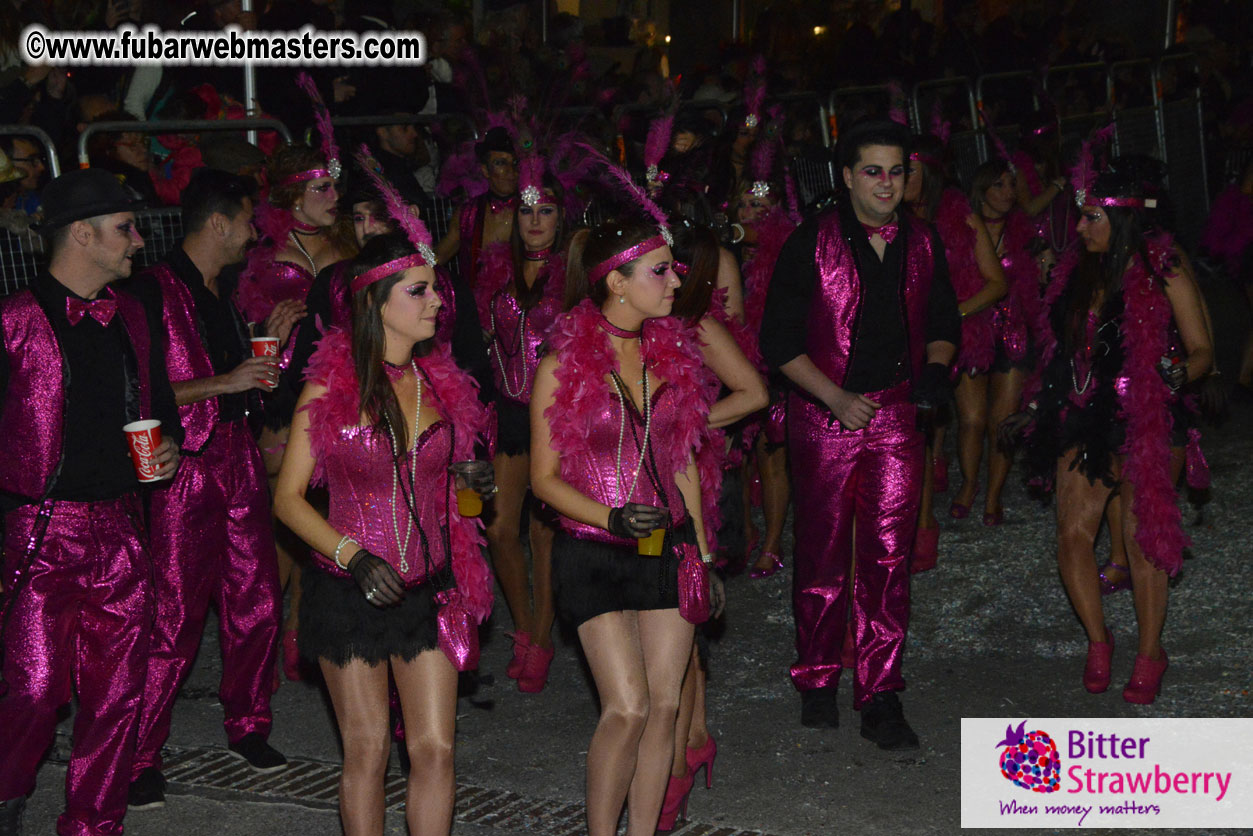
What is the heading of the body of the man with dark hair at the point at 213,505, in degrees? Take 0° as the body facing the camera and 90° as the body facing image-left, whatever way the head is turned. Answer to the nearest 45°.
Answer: approximately 315°

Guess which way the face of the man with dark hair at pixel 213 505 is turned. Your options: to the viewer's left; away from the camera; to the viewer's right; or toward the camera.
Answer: to the viewer's right

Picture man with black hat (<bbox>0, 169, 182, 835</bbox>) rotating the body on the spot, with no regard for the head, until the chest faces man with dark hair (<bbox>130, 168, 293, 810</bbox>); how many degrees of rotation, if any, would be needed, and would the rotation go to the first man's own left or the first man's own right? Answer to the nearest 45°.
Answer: approximately 90° to the first man's own left

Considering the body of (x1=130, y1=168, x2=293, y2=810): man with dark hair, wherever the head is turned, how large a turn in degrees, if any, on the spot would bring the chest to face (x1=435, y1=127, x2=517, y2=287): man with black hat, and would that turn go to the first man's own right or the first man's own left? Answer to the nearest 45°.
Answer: approximately 90° to the first man's own left

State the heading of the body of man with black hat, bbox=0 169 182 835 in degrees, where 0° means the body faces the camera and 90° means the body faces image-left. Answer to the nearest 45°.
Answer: approximately 315°

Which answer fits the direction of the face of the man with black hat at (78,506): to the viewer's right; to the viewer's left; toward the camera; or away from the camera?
to the viewer's right

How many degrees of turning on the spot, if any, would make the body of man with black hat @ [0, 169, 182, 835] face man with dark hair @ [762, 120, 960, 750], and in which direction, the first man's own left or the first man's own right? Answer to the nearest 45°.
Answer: approximately 45° to the first man's own left

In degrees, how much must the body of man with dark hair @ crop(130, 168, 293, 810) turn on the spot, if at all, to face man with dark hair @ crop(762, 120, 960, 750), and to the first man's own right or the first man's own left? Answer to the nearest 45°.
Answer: approximately 45° to the first man's own left
